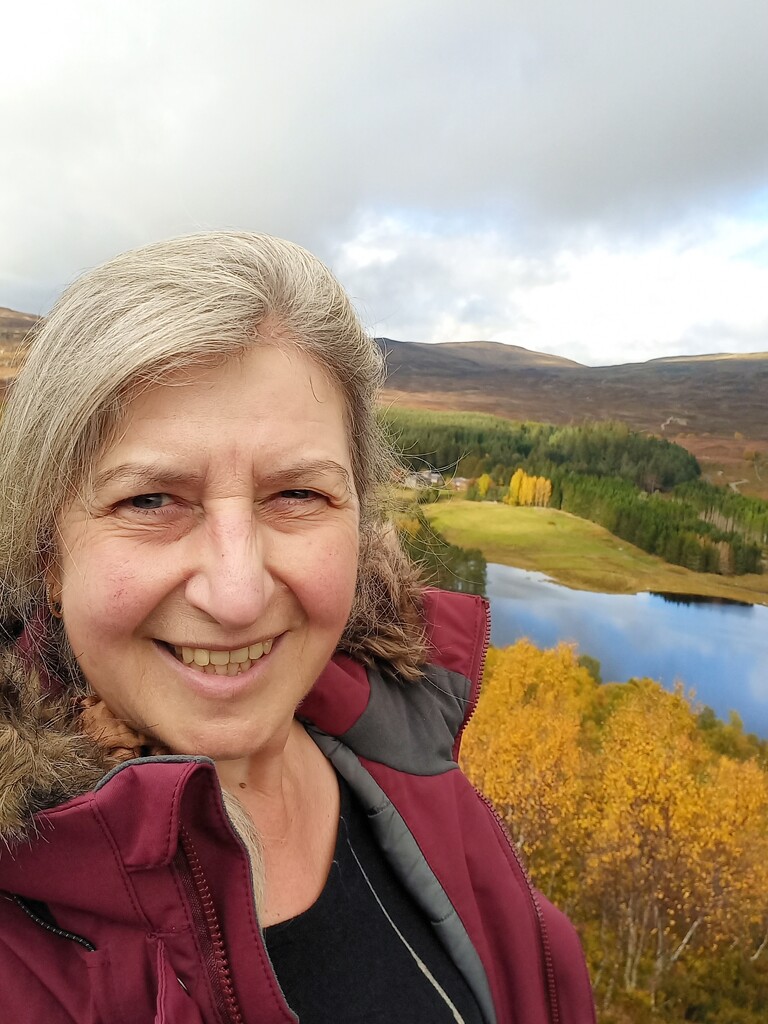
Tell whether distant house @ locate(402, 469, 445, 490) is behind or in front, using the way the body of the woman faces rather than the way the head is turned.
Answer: behind

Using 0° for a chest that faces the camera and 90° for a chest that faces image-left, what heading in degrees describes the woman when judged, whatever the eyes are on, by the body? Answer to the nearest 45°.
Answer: approximately 0°
